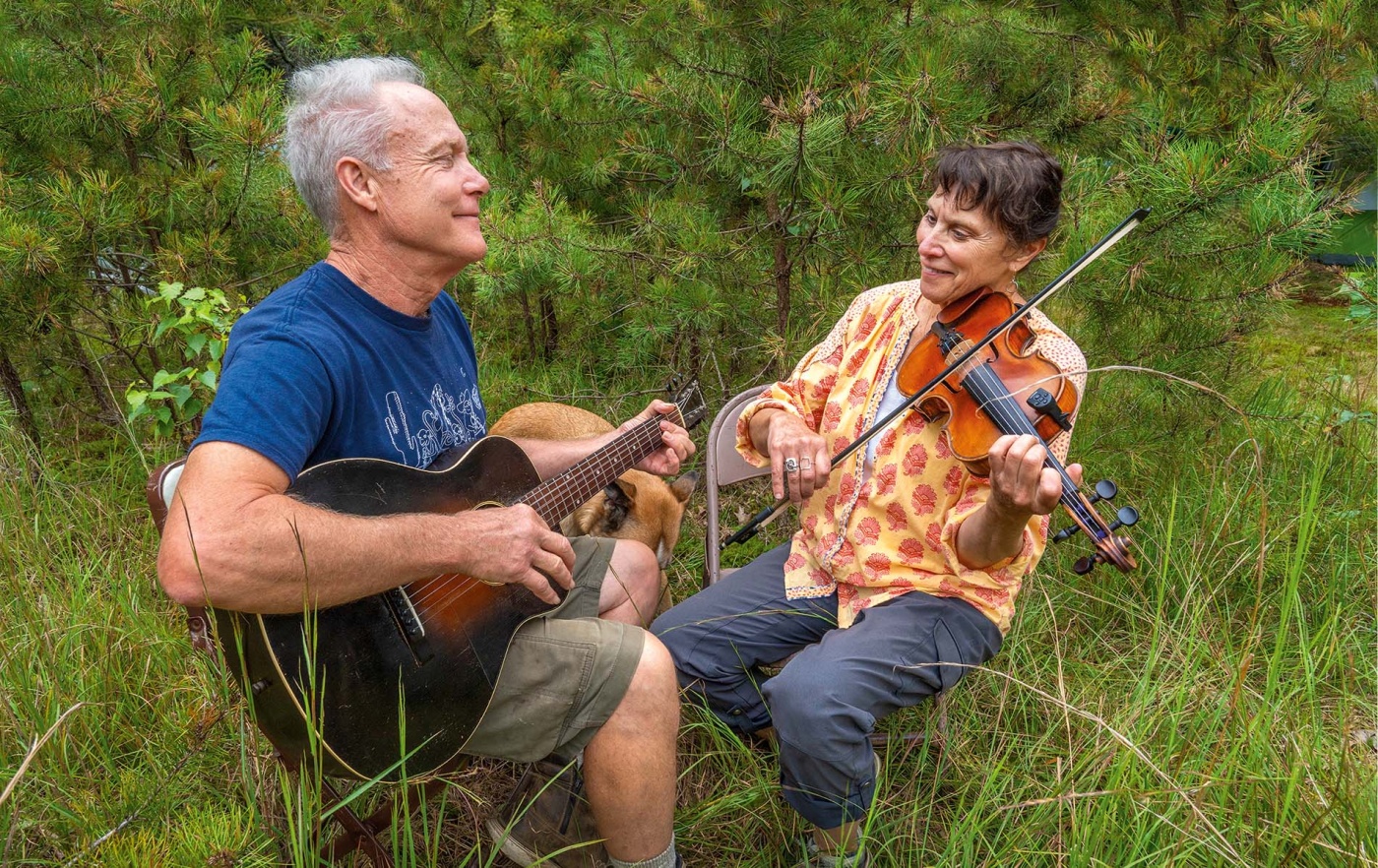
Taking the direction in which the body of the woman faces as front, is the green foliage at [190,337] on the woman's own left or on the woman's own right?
on the woman's own right

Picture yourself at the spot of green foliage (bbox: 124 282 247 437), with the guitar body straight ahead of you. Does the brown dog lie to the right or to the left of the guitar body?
left

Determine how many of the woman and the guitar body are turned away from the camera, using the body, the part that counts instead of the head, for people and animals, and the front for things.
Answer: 0

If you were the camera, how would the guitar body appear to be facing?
facing the viewer and to the right of the viewer

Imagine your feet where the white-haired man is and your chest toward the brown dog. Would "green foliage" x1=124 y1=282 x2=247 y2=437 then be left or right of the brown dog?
left

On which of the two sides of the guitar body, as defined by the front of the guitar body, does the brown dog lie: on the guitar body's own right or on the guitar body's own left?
on the guitar body's own left

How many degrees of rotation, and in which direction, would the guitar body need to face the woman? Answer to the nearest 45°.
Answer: approximately 45° to its left

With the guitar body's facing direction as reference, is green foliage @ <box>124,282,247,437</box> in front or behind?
behind

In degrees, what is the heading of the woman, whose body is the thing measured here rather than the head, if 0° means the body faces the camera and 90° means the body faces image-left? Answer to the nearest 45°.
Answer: approximately 45°

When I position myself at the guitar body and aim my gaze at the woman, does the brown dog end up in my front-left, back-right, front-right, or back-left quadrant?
front-left

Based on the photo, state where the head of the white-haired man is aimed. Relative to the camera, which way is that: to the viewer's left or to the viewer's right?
to the viewer's right

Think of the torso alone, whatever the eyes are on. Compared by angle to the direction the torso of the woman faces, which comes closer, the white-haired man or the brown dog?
the white-haired man

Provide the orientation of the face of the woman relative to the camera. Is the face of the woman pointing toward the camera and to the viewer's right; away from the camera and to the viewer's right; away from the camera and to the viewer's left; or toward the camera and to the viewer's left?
toward the camera and to the viewer's left
